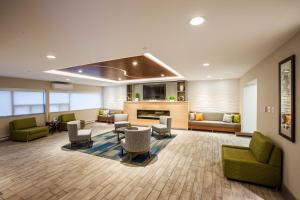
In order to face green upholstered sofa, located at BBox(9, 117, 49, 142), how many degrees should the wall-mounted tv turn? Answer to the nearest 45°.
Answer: approximately 45° to its right

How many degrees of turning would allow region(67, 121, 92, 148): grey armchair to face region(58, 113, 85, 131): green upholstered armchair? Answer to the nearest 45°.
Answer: approximately 90° to its left

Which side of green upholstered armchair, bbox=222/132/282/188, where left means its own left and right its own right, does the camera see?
left

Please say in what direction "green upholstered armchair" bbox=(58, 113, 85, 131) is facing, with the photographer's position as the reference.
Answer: facing the viewer and to the right of the viewer

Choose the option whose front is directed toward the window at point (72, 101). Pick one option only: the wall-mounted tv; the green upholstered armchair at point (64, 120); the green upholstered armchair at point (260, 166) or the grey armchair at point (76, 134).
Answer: the green upholstered armchair at point (260, 166)

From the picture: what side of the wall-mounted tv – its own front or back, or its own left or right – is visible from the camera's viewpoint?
front

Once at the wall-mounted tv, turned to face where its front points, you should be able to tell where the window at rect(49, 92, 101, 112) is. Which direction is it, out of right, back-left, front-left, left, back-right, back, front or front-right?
right

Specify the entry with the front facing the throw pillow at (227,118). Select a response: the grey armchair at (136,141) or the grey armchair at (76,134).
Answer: the grey armchair at (76,134)

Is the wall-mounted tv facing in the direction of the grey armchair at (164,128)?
yes

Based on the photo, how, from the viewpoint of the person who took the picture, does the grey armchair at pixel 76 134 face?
facing to the right of the viewer

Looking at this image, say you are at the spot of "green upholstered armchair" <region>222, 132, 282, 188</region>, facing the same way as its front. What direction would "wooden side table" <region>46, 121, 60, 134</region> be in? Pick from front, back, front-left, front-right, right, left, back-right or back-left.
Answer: front

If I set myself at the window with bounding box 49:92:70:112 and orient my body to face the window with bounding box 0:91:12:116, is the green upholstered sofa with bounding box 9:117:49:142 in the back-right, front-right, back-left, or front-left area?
front-left

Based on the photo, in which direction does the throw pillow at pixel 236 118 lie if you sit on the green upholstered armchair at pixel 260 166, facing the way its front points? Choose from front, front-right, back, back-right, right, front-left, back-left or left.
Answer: right

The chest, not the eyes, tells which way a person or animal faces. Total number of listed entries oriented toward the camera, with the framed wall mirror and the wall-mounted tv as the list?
1

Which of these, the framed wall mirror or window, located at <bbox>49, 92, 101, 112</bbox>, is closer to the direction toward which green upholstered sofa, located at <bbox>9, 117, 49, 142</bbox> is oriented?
the framed wall mirror

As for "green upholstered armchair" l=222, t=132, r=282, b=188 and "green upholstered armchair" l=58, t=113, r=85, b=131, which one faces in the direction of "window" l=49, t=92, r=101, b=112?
"green upholstered armchair" l=222, t=132, r=282, b=188

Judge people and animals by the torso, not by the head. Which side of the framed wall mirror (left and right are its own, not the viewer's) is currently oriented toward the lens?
left
